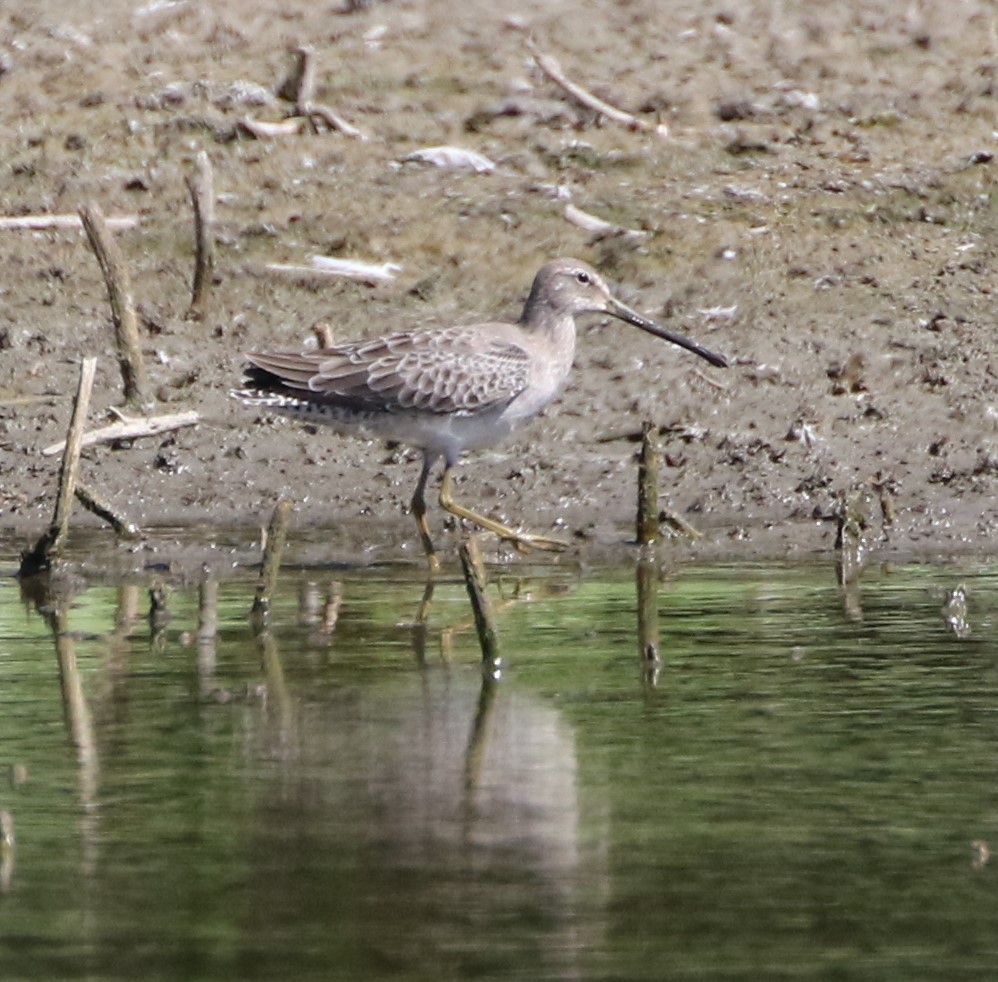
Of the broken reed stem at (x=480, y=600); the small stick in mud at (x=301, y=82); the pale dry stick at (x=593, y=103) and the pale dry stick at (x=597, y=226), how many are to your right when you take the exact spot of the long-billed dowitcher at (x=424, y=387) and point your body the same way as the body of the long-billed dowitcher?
1

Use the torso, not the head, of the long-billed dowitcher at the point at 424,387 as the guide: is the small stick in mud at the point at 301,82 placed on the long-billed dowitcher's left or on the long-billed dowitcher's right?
on the long-billed dowitcher's left

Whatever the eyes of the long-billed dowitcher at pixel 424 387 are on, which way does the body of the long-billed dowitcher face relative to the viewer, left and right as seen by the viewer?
facing to the right of the viewer

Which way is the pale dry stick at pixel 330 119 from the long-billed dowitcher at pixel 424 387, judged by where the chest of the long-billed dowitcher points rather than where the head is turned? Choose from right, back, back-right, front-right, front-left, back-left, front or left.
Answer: left

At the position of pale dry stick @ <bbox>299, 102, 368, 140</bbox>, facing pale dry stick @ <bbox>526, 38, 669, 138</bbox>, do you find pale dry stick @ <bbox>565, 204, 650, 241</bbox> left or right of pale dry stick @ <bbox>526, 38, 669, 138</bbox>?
right

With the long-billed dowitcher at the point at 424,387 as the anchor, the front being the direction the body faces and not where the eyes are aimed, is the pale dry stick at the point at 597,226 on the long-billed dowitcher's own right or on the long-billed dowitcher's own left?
on the long-billed dowitcher's own left

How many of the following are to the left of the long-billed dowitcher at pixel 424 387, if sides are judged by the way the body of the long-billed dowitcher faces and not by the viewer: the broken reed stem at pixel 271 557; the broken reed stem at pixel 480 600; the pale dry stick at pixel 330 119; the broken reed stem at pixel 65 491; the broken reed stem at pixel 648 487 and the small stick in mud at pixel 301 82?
2

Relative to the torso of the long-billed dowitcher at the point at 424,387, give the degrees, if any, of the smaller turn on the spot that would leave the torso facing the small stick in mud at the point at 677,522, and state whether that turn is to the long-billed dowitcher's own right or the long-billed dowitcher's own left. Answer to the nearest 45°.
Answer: approximately 45° to the long-billed dowitcher's own right

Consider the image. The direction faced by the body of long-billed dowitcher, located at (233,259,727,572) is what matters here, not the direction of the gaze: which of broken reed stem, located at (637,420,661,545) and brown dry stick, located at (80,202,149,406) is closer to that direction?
the broken reed stem

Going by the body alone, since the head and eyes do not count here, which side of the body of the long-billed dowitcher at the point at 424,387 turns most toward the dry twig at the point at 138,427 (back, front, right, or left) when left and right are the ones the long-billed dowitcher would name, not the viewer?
back

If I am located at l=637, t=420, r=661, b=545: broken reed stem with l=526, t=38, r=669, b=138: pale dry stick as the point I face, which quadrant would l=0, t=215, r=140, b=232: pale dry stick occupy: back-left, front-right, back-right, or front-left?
front-left

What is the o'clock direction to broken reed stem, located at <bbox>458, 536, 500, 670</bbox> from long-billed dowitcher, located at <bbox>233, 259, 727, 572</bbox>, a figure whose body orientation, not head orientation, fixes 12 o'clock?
The broken reed stem is roughly at 3 o'clock from the long-billed dowitcher.

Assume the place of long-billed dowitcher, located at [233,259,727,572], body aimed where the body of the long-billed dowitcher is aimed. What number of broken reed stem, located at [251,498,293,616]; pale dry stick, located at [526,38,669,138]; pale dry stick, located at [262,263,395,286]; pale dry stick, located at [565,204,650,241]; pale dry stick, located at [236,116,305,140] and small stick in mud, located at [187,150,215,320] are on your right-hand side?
1

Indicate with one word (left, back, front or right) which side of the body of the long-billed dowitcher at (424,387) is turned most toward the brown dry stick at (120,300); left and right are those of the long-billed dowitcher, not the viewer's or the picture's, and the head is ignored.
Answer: back

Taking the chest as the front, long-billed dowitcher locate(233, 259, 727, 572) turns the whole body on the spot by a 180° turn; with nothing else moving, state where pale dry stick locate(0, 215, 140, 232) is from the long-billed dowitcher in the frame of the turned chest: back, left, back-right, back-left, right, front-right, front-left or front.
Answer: front-right
